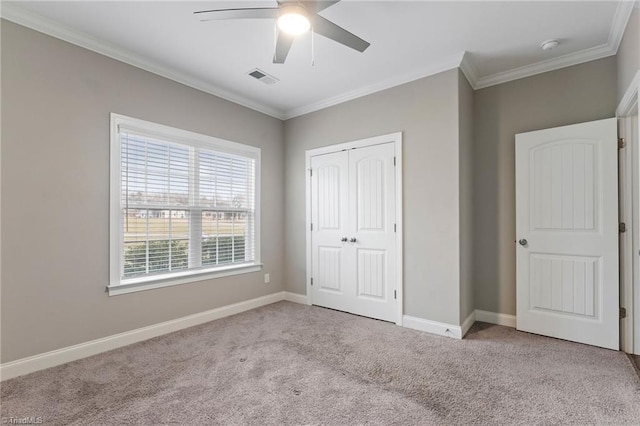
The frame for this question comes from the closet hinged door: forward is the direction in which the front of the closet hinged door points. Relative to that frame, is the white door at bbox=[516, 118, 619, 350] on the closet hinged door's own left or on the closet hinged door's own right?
on the closet hinged door's own left

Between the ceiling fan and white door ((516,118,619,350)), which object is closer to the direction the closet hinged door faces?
the ceiling fan

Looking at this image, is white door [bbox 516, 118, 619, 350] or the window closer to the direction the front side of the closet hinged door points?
the window

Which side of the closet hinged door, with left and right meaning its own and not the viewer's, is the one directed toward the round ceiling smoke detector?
left

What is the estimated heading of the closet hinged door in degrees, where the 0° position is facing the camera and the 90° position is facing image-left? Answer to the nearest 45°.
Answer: approximately 45°

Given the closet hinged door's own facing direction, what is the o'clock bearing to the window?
The window is roughly at 1 o'clock from the closet hinged door.

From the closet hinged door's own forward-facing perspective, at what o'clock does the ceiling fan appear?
The ceiling fan is roughly at 11 o'clock from the closet hinged door.
